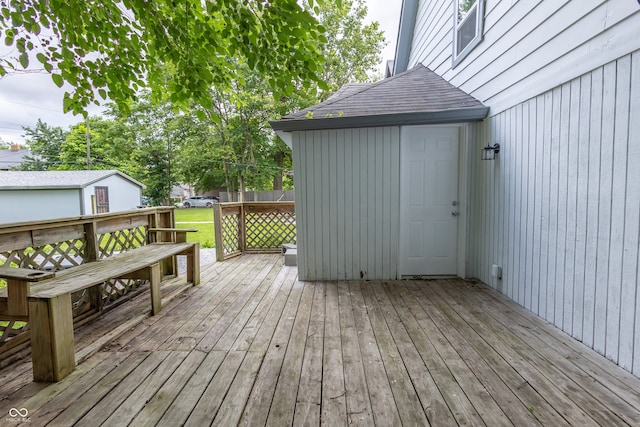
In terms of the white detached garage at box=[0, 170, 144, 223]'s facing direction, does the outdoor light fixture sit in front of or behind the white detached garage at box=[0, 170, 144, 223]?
in front

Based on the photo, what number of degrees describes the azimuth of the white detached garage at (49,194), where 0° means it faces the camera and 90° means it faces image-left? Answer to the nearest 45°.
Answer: approximately 315°

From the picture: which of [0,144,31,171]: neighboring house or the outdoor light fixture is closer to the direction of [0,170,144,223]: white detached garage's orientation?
the outdoor light fixture

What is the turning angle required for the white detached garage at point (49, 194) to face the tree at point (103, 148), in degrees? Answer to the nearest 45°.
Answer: approximately 135° to its left

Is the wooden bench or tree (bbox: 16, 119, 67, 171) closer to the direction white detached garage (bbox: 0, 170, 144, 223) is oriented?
the wooden bench

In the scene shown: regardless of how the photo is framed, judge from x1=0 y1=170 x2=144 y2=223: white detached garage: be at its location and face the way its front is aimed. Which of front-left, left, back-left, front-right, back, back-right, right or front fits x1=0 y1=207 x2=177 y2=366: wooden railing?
front-right

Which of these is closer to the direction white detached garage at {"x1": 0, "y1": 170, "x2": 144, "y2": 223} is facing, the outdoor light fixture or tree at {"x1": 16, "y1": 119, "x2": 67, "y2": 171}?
the outdoor light fixture

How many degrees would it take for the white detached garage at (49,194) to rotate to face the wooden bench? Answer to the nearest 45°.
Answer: approximately 45° to its right

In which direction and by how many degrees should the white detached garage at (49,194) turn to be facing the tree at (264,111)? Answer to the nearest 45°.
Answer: approximately 45° to its left

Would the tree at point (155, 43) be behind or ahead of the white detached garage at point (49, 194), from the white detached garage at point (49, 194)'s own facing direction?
ahead

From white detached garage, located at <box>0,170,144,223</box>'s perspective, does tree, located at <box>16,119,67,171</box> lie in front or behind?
behind

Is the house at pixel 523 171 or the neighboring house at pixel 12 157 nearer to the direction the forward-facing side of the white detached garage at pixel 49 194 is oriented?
the house at pixel 523 171
